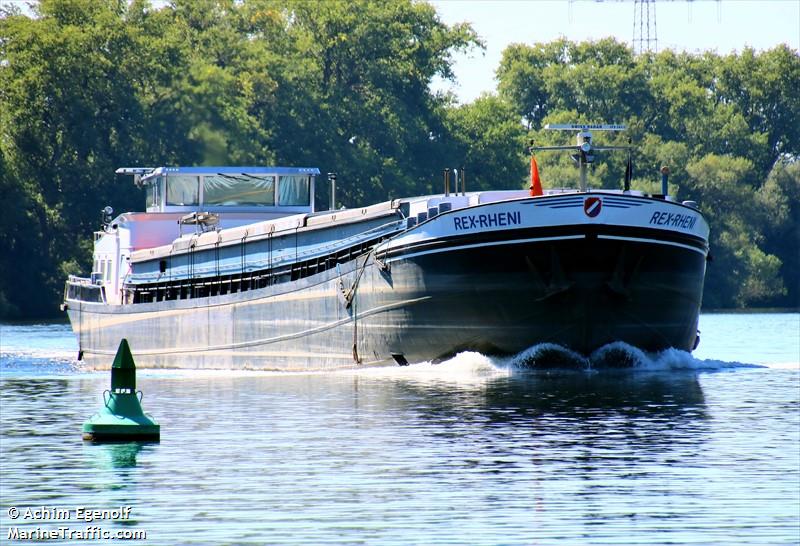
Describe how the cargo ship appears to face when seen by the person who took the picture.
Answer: facing the viewer and to the right of the viewer

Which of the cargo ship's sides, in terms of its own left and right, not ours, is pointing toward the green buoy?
right
